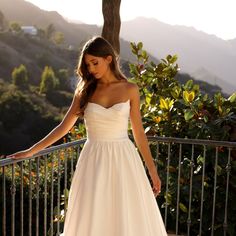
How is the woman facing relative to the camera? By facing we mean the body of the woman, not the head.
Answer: toward the camera

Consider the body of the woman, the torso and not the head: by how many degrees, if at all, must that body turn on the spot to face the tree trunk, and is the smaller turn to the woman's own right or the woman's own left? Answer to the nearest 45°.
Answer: approximately 180°

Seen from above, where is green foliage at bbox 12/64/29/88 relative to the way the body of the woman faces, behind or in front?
behind

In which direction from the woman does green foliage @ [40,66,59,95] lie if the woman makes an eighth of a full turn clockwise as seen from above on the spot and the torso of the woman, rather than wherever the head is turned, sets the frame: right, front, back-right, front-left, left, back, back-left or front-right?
back-right

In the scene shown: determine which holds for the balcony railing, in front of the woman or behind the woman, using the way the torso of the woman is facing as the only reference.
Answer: behind
